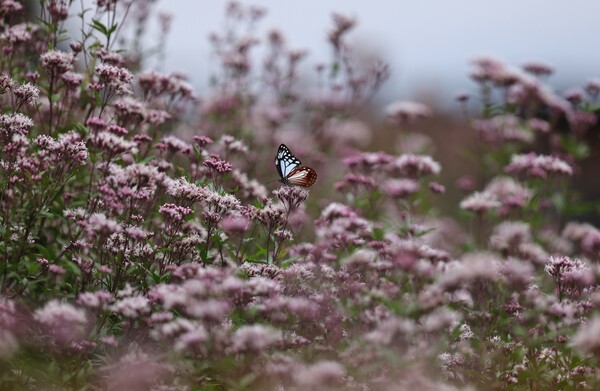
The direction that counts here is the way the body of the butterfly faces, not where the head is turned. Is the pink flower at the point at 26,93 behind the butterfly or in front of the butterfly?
in front

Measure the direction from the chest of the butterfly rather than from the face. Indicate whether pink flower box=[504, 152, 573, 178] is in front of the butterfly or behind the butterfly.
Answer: behind

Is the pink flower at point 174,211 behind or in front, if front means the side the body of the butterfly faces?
in front

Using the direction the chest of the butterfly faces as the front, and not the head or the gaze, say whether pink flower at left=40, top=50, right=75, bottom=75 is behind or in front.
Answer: in front

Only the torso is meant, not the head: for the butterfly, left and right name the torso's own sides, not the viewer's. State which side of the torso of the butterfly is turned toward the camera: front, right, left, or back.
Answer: left
